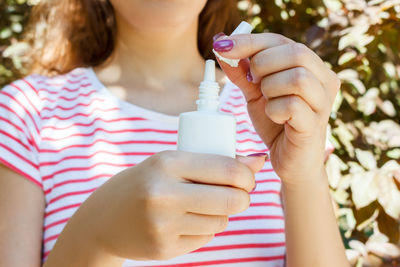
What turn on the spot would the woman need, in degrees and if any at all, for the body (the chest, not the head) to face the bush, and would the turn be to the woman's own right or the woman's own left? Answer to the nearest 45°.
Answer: approximately 135° to the woman's own left

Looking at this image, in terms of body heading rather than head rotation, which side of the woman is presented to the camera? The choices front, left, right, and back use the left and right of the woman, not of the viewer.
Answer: front
